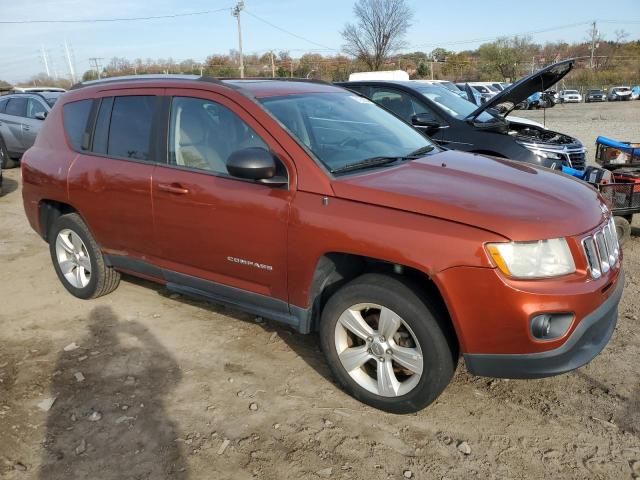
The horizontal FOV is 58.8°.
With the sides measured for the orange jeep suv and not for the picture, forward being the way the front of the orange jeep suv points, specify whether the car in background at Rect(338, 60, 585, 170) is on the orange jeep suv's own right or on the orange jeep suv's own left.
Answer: on the orange jeep suv's own left

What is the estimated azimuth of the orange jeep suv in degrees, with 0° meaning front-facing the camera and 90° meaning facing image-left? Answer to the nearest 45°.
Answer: approximately 315°

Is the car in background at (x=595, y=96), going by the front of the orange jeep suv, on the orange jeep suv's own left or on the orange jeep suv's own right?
on the orange jeep suv's own left

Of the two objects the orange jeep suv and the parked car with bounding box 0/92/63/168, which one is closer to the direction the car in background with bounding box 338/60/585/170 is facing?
the orange jeep suv

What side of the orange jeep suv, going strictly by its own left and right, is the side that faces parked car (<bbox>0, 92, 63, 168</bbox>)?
back

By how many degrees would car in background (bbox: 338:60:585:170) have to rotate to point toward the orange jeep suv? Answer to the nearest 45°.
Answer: approximately 45° to its right

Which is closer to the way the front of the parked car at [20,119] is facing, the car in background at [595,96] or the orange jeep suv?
the orange jeep suv
